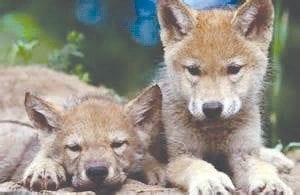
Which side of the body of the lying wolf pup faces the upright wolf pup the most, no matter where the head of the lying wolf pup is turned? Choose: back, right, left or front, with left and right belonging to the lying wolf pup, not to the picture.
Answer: left

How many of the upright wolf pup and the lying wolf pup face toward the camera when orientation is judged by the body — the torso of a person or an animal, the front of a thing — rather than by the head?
2

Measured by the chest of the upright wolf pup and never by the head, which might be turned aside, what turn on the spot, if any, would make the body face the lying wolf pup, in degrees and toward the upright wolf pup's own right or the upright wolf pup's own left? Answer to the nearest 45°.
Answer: approximately 90° to the upright wolf pup's own right

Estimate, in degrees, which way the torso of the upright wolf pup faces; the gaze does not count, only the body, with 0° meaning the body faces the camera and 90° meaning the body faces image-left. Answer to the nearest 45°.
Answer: approximately 0°

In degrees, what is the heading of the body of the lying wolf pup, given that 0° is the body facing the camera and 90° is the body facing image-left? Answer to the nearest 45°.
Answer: approximately 0°
